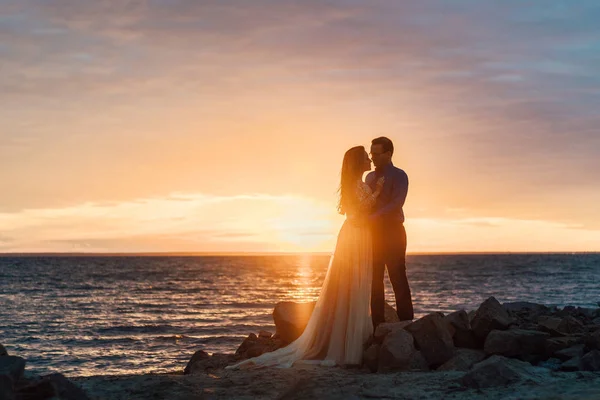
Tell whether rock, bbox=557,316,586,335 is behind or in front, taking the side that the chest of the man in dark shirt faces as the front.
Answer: behind

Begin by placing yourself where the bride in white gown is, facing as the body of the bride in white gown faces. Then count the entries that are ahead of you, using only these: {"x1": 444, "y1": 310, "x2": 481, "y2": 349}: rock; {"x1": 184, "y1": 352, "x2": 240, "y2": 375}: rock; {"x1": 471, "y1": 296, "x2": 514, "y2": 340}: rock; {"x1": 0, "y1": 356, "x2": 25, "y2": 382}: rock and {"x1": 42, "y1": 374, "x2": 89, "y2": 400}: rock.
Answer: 2

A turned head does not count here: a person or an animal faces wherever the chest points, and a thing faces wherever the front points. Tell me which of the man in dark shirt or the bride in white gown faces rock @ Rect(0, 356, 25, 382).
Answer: the man in dark shirt

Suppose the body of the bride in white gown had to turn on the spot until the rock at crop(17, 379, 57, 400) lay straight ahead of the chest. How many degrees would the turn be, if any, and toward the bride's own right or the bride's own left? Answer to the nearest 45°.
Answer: approximately 135° to the bride's own right

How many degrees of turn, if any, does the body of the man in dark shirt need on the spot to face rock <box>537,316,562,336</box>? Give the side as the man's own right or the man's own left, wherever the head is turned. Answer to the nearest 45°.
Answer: approximately 180°

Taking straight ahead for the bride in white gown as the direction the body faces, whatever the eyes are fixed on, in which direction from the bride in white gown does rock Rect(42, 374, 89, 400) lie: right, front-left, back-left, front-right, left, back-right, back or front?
back-right

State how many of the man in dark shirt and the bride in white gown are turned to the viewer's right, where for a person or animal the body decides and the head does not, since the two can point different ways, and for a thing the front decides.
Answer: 1

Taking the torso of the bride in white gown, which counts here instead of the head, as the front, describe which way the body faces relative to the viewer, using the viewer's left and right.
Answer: facing to the right of the viewer
